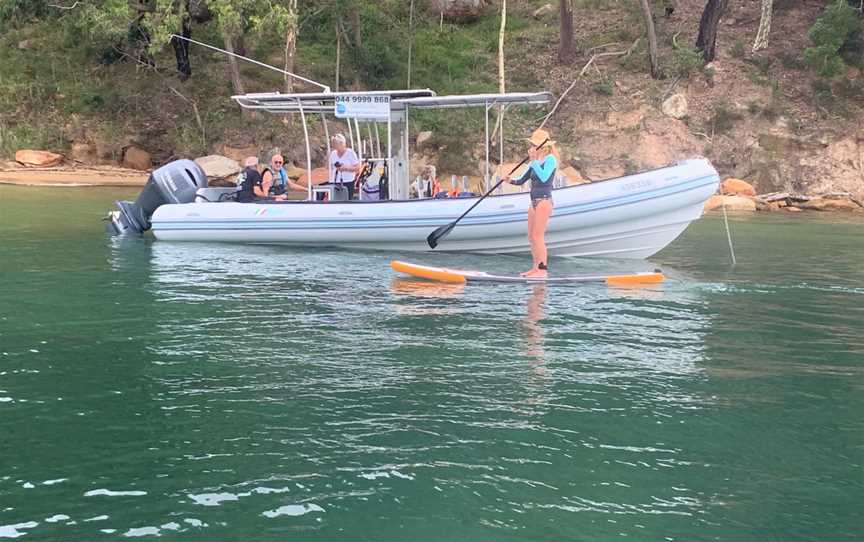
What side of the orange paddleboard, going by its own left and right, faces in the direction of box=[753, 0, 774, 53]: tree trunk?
right

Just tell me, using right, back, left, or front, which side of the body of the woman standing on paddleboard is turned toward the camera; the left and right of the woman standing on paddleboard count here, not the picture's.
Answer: left

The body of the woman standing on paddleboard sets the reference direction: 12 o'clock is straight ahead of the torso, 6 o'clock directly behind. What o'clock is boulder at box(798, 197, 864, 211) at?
The boulder is roughly at 4 o'clock from the woman standing on paddleboard.

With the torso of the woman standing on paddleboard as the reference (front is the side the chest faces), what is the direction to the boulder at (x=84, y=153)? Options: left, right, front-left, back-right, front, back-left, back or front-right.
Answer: front-right

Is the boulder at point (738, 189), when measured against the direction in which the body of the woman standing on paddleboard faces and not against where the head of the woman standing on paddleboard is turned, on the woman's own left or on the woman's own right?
on the woman's own right

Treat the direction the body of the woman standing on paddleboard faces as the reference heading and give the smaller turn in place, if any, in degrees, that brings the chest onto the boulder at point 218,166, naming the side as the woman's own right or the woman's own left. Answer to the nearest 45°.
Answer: approximately 45° to the woman's own right

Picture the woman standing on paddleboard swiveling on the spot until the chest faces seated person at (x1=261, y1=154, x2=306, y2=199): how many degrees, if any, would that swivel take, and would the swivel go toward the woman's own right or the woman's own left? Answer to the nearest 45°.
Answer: approximately 45° to the woman's own right

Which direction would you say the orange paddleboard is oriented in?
to the viewer's left
